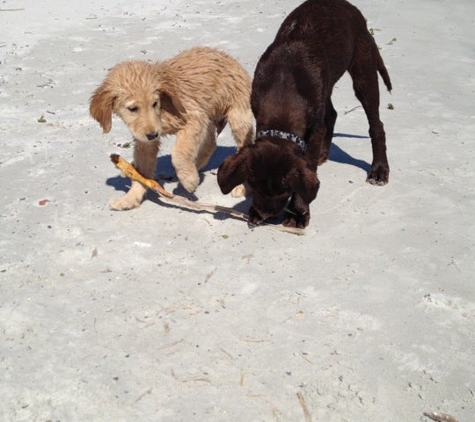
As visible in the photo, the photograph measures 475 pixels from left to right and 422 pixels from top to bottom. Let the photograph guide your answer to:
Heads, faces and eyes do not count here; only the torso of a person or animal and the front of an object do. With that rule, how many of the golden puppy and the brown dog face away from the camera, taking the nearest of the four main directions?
0

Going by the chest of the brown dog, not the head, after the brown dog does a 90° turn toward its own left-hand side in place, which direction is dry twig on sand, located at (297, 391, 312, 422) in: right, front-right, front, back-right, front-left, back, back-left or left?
front-right

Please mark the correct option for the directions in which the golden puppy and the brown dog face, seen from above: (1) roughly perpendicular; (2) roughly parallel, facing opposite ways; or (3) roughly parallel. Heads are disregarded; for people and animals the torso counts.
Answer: roughly parallel

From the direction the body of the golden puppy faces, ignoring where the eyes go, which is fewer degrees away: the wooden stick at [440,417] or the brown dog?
the wooden stick

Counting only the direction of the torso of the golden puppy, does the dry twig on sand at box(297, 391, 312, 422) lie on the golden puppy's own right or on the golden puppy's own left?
on the golden puppy's own left

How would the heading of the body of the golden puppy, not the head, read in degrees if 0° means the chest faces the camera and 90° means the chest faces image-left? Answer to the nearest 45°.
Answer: approximately 45°

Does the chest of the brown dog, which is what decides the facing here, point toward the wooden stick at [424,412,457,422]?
no
